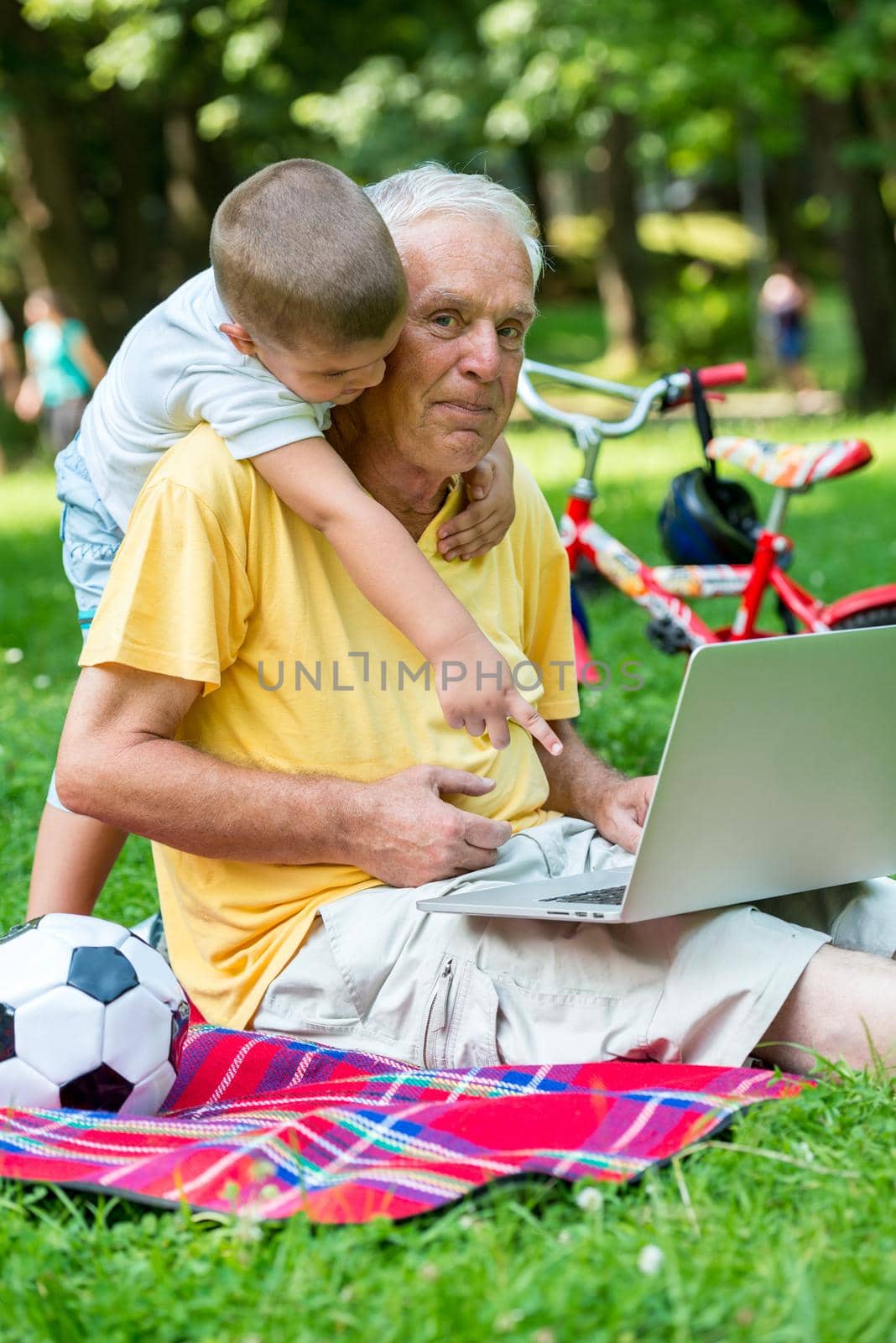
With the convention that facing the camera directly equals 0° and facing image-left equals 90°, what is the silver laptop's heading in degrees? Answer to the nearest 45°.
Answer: approximately 135°

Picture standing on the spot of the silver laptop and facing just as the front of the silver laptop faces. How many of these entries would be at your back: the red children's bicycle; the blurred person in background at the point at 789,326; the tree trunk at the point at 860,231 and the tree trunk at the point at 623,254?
0

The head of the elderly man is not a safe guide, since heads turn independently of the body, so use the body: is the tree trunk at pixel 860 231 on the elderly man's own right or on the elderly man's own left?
on the elderly man's own left

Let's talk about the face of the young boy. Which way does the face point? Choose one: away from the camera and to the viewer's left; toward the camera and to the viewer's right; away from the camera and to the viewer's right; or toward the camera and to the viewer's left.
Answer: toward the camera and to the viewer's right

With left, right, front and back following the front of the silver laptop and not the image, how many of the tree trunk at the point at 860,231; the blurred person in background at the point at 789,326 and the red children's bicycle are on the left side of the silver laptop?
0

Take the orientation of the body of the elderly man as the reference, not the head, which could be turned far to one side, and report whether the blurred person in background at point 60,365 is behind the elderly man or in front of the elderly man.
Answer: behind

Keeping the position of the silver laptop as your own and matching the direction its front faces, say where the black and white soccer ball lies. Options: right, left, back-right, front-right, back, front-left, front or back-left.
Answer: front-left

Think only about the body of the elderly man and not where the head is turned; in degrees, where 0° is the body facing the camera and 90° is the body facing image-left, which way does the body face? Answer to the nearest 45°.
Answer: approximately 315°

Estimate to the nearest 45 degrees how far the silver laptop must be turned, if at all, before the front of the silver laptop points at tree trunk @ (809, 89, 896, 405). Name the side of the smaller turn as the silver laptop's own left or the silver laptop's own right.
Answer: approximately 45° to the silver laptop's own right
